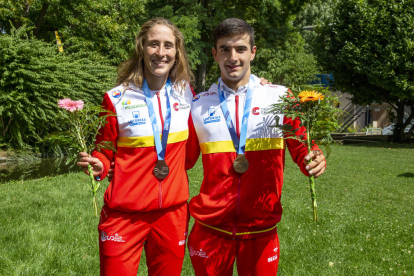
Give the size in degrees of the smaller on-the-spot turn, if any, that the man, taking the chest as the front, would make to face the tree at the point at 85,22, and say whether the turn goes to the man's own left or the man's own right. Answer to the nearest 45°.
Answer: approximately 135° to the man's own right

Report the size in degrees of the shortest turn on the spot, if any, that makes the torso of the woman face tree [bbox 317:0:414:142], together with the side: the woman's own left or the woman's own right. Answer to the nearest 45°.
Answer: approximately 135° to the woman's own left

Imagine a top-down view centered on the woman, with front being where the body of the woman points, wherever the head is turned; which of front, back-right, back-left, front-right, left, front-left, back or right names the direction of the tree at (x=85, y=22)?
back

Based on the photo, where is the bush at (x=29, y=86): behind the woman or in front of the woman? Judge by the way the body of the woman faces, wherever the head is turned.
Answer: behind

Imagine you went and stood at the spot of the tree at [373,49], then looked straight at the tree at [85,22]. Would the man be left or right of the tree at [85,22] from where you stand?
left

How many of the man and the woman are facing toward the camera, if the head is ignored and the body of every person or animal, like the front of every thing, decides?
2

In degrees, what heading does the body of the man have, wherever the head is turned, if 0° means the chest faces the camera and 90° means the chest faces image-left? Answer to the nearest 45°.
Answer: approximately 0°

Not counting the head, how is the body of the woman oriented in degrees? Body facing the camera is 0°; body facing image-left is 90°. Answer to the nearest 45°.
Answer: approximately 0°
